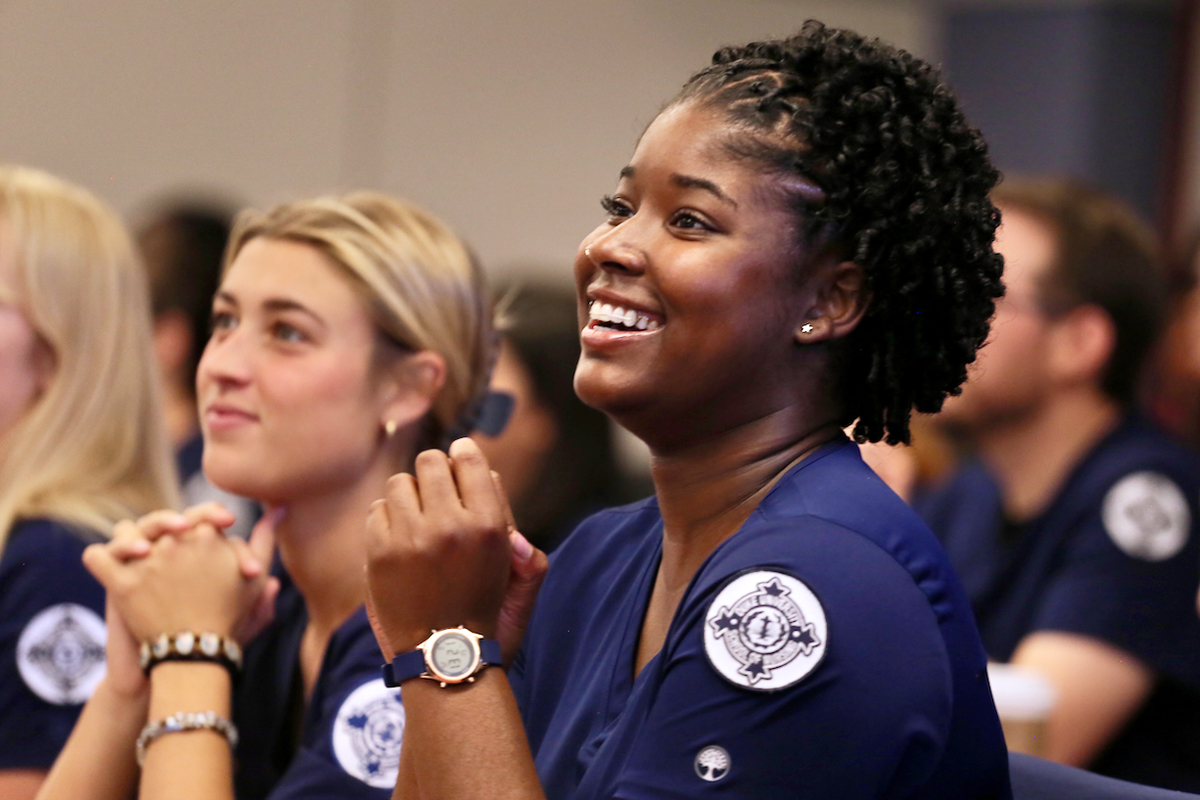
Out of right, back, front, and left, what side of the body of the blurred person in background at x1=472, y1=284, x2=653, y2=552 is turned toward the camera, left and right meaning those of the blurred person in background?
left

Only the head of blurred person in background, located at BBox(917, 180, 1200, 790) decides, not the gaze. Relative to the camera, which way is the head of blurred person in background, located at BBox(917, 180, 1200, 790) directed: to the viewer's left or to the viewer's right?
to the viewer's left

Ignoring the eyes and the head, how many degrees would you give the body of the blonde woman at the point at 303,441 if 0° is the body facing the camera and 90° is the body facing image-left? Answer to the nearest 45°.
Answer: approximately 45°

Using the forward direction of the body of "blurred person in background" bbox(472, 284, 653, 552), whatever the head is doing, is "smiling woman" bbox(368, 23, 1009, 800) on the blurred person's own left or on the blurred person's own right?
on the blurred person's own left

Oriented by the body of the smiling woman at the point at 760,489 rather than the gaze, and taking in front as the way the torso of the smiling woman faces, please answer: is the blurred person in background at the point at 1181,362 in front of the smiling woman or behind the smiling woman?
behind

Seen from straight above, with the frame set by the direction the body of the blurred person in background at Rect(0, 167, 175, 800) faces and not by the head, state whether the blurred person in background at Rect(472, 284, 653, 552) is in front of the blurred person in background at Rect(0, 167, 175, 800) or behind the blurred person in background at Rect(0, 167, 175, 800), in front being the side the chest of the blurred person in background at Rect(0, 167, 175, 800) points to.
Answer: behind

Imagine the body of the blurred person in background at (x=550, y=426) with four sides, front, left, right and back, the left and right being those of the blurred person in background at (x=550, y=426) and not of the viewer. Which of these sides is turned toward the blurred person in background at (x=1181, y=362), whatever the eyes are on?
back

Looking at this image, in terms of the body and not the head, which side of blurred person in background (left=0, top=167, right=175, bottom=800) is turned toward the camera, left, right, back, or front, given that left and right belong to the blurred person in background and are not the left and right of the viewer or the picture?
left

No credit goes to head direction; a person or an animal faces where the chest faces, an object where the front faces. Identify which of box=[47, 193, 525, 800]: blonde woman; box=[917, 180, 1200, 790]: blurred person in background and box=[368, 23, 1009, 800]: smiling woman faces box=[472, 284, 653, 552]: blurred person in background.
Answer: box=[917, 180, 1200, 790]: blurred person in background

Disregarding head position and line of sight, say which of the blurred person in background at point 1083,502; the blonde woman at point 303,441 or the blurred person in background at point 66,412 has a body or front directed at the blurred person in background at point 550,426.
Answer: the blurred person in background at point 1083,502

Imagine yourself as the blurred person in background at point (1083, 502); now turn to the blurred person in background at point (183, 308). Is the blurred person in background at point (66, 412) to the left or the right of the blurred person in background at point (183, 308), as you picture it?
left

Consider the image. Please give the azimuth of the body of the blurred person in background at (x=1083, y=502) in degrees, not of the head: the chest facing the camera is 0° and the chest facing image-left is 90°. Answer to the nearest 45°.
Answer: approximately 90°
